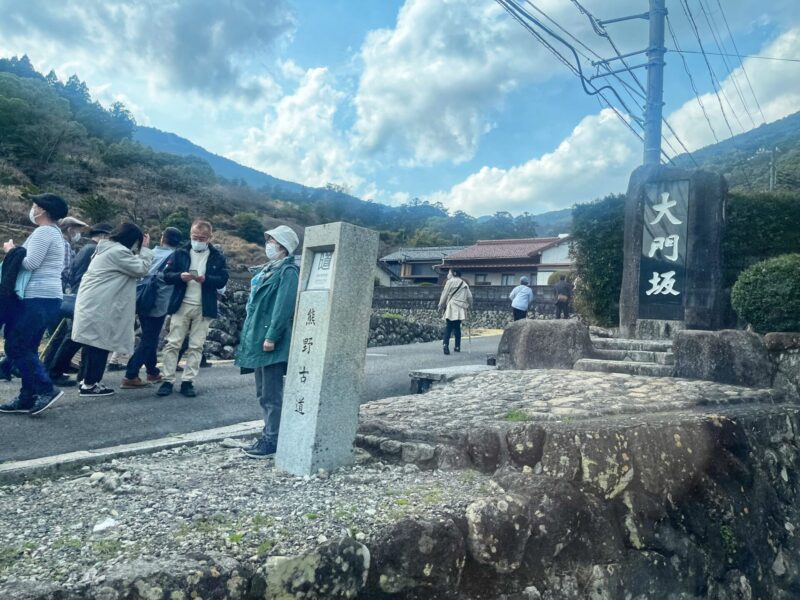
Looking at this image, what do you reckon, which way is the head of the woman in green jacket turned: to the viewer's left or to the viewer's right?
to the viewer's left

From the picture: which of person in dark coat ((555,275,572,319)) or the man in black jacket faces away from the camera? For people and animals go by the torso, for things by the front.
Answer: the person in dark coat

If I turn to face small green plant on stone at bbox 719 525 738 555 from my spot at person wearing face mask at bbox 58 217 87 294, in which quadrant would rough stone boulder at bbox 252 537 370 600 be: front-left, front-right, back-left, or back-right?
front-right

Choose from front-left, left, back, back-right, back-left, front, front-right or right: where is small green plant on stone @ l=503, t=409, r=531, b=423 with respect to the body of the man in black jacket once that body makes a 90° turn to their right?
back-left

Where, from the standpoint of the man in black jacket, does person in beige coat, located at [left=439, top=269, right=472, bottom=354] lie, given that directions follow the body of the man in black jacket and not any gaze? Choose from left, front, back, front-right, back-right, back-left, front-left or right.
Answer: back-left

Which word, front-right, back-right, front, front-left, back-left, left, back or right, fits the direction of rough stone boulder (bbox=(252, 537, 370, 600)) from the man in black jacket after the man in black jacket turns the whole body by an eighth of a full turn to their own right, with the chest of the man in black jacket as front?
front-left

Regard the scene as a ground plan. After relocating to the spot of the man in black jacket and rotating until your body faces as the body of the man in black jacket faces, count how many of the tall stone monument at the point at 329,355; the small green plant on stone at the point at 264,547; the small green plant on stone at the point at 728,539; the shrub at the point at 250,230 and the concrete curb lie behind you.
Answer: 1

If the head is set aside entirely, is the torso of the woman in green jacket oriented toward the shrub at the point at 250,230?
no

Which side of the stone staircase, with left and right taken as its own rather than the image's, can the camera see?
front

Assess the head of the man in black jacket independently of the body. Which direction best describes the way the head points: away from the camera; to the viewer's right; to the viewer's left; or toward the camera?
toward the camera

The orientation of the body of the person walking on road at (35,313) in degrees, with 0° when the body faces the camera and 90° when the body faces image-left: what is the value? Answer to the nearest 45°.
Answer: approximately 90°

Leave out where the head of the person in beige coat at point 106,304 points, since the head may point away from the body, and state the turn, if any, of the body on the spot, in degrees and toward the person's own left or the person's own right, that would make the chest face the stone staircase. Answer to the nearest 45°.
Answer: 0° — they already face it

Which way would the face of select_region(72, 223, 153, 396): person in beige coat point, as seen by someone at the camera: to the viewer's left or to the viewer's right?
to the viewer's right
